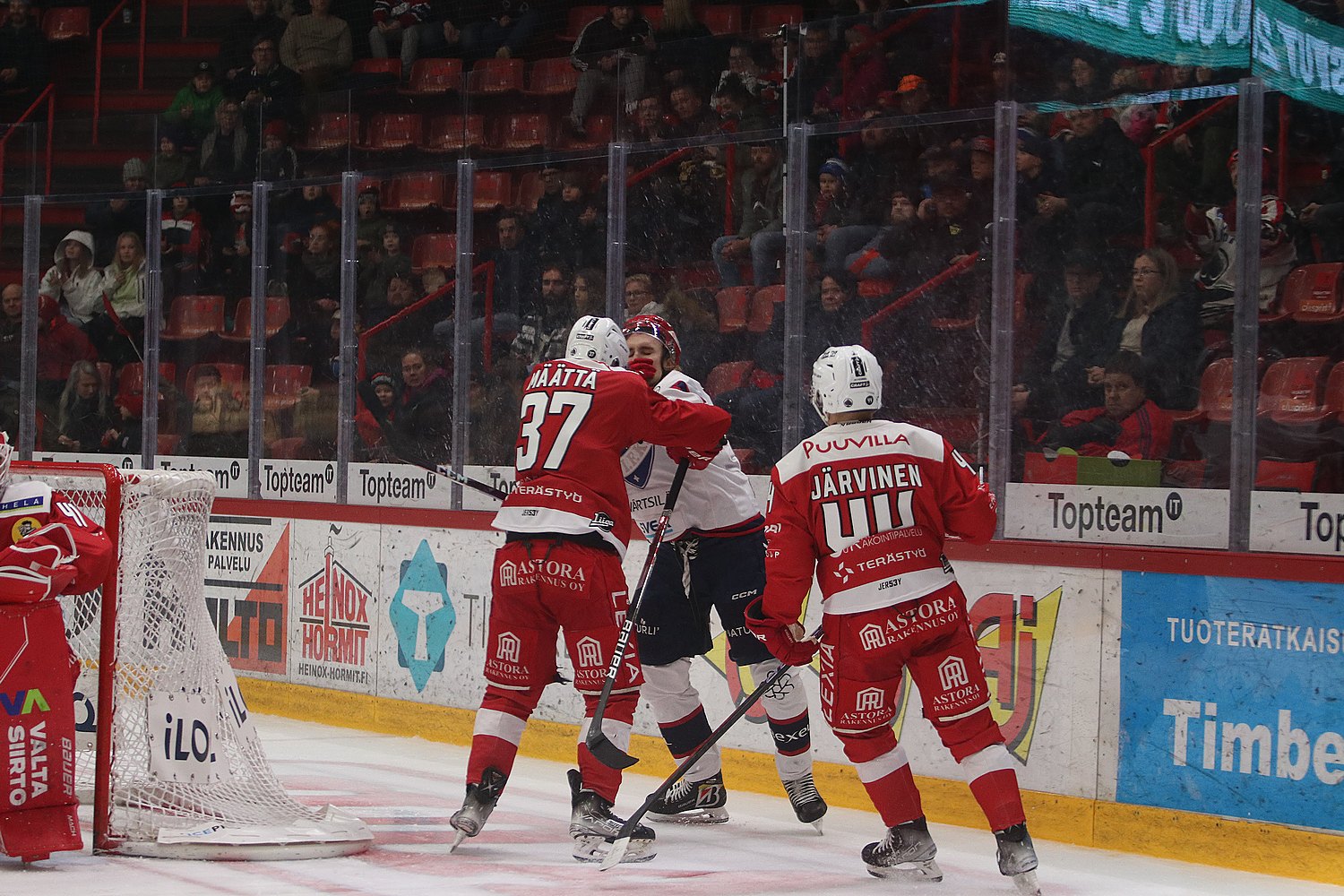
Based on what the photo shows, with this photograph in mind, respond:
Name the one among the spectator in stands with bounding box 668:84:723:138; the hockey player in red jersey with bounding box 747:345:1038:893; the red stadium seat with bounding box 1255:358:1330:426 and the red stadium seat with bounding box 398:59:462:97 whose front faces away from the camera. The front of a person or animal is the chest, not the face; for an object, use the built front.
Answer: the hockey player in red jersey

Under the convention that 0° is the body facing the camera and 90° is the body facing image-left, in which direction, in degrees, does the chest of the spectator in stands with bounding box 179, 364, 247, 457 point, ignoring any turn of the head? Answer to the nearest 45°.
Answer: approximately 0°

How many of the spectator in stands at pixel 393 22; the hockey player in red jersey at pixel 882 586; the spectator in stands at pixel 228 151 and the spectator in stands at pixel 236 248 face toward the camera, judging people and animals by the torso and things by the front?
3

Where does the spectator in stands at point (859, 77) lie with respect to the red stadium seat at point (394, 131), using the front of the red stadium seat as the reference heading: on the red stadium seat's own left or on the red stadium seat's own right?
on the red stadium seat's own left

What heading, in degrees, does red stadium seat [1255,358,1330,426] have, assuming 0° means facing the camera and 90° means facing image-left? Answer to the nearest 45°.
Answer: approximately 45°

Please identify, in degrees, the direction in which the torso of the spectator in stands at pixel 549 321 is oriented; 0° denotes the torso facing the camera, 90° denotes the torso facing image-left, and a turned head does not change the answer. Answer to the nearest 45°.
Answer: approximately 45°

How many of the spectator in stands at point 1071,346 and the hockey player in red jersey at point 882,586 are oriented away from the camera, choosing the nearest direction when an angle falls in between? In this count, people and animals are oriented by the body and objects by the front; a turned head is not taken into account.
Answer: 1

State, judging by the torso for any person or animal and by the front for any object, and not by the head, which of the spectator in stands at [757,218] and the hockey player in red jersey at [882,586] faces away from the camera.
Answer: the hockey player in red jersey

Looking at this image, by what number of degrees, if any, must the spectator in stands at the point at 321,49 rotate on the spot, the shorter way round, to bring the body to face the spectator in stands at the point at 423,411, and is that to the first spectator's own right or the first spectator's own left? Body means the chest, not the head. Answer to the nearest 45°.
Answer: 0° — they already face them

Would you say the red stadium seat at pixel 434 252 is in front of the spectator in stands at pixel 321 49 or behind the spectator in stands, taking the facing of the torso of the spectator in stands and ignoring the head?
in front

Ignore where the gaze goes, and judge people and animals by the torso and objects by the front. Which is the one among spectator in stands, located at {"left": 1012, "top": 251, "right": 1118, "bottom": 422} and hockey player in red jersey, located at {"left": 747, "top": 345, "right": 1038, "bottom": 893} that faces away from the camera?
the hockey player in red jersey

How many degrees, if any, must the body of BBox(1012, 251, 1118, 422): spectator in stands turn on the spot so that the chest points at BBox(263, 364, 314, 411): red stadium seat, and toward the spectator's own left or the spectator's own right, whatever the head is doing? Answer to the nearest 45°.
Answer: approximately 90° to the spectator's own right

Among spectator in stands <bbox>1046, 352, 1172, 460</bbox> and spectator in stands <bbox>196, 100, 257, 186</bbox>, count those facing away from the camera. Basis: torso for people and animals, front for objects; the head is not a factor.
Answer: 0
